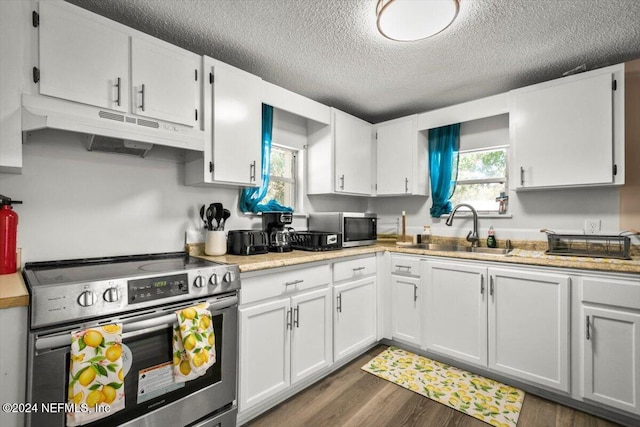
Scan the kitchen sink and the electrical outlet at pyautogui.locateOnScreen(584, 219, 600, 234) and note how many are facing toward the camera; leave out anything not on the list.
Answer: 2

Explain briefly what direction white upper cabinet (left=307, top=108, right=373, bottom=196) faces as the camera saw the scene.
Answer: facing the viewer and to the right of the viewer

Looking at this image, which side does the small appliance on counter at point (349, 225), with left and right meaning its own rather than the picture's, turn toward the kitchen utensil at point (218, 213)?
right

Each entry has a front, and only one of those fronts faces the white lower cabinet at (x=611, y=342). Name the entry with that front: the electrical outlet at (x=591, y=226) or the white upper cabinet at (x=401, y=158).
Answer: the electrical outlet

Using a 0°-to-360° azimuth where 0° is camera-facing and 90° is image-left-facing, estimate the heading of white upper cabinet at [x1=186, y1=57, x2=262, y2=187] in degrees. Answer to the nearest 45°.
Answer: approximately 315°

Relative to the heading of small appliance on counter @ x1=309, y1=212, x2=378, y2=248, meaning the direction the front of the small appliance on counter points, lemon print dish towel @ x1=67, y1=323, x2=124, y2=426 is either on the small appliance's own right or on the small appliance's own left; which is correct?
on the small appliance's own right

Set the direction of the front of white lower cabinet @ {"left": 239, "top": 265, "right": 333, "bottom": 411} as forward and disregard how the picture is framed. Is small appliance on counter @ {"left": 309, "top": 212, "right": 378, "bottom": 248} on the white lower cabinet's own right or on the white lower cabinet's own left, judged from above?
on the white lower cabinet's own left

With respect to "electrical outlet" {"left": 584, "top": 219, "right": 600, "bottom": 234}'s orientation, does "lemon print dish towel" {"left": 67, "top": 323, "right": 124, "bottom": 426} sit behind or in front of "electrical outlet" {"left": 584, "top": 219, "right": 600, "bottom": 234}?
in front

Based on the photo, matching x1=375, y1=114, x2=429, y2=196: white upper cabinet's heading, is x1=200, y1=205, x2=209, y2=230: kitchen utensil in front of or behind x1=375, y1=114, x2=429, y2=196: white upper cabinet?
in front

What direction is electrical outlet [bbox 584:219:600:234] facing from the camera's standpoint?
toward the camera

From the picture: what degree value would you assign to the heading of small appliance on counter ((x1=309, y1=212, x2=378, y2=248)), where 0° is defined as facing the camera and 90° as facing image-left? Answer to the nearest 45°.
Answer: approximately 315°
